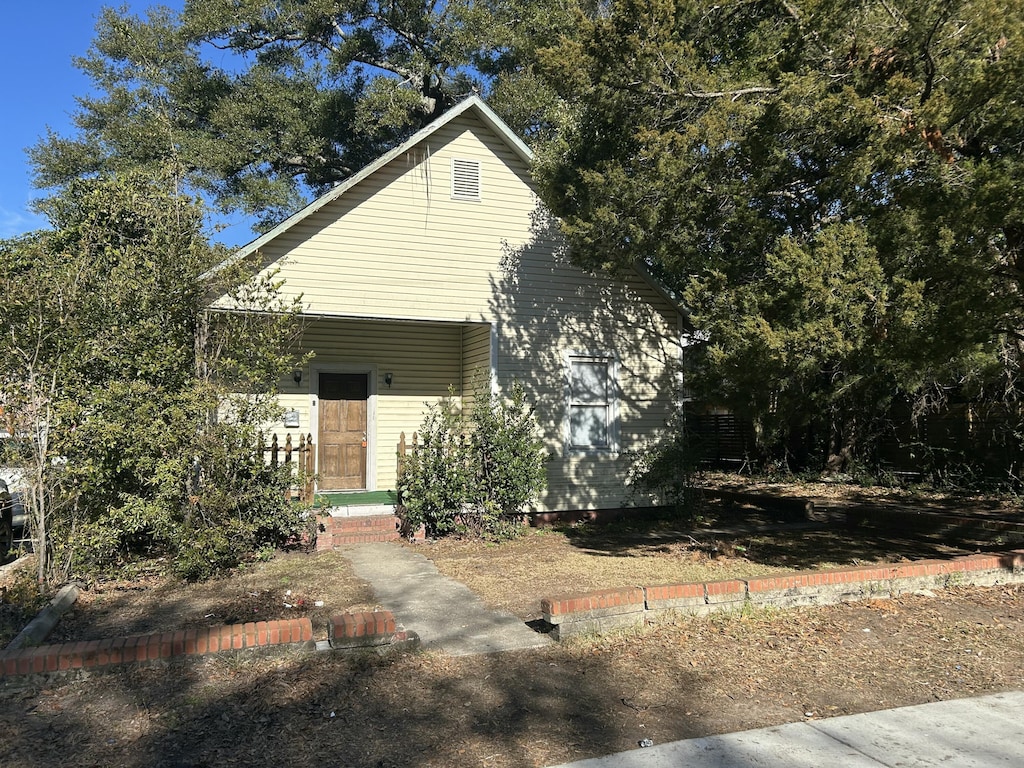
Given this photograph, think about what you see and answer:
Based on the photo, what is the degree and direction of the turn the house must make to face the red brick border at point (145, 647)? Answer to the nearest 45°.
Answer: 0° — it already faces it

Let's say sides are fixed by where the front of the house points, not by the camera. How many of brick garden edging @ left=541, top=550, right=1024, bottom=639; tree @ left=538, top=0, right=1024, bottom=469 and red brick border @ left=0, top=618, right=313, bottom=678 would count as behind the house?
0

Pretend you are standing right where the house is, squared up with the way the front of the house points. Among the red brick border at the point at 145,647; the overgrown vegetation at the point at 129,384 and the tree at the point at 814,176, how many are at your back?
0

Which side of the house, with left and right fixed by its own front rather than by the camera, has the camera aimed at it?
front

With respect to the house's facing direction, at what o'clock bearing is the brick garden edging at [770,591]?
The brick garden edging is roughly at 11 o'clock from the house.

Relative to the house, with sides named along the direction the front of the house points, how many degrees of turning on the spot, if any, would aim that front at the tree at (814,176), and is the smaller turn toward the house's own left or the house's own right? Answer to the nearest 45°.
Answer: approximately 45° to the house's own left

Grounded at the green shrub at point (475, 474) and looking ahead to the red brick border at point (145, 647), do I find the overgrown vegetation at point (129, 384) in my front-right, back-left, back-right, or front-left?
front-right

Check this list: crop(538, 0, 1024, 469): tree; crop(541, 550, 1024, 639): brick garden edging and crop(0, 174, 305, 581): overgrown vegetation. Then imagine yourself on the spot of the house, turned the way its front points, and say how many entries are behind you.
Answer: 0

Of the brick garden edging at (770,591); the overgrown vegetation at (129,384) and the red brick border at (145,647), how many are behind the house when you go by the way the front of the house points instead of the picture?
0

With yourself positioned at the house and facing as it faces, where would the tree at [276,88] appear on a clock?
The tree is roughly at 5 o'clock from the house.

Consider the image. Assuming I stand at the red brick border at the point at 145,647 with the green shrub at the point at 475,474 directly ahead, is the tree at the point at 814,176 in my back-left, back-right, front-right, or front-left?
front-right
